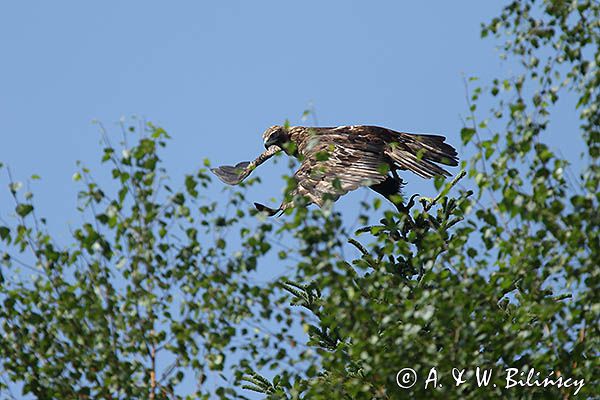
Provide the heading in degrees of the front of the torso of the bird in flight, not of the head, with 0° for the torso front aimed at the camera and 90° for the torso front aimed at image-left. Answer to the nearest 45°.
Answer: approximately 90°
